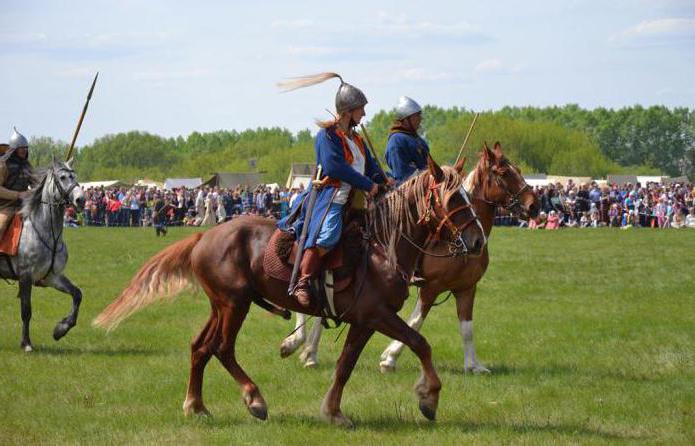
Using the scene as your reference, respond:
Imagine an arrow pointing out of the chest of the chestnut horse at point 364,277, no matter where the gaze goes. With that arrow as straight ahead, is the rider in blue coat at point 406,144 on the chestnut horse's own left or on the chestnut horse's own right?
on the chestnut horse's own left

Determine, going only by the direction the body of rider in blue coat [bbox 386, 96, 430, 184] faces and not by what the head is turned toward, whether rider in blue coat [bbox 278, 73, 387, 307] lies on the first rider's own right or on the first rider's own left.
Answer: on the first rider's own right

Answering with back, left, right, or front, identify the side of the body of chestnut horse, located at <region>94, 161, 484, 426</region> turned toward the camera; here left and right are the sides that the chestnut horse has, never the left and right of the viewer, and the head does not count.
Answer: right

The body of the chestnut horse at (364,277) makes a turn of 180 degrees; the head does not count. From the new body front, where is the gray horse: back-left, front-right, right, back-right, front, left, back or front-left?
front-right

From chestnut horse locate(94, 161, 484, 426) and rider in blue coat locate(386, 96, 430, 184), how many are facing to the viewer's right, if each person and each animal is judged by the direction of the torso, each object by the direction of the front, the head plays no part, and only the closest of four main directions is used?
2

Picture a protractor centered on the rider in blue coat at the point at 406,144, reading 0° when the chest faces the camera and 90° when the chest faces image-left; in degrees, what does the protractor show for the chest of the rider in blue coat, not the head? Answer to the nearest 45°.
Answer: approximately 270°

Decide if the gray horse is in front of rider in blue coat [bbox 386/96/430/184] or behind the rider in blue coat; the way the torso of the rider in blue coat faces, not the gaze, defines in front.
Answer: behind

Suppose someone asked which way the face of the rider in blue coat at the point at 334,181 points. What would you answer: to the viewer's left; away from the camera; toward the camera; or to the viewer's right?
to the viewer's right

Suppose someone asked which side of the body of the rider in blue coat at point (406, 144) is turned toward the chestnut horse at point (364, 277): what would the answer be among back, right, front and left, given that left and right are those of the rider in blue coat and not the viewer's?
right

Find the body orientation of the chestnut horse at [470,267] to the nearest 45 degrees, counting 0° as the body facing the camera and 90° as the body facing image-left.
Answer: approximately 270°

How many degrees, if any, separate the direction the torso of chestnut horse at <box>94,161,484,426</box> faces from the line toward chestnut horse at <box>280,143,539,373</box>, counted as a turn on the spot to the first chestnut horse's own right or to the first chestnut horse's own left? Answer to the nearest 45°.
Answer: approximately 45° to the first chestnut horse's own left
